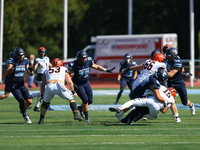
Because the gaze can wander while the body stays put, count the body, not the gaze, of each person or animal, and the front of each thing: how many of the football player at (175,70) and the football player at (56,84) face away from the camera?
1

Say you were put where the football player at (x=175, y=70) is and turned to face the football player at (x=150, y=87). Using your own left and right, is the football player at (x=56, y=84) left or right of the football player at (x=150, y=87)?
right

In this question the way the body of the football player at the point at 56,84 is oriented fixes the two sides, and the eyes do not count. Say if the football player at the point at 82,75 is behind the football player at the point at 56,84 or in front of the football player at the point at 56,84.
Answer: in front

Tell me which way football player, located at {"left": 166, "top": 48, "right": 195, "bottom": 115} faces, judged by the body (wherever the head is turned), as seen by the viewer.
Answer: to the viewer's left

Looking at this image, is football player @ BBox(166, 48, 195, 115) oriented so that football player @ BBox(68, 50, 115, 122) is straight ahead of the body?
yes

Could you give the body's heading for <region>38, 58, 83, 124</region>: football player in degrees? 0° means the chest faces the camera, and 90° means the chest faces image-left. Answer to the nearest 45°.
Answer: approximately 180°

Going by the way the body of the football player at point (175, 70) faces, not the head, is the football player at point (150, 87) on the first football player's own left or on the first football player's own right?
on the first football player's own left

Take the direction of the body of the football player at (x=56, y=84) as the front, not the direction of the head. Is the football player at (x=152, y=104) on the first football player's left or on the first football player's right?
on the first football player's right
